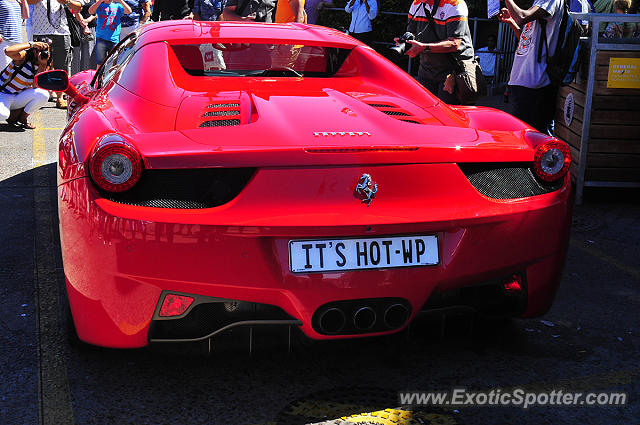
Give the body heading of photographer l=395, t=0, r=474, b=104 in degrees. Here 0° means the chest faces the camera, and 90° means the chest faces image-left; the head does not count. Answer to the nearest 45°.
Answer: approximately 45°

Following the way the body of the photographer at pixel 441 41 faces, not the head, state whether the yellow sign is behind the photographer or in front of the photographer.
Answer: behind

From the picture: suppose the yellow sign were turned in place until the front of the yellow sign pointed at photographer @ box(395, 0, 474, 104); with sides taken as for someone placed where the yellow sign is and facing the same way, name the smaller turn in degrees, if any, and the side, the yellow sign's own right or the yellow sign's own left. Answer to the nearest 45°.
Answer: approximately 90° to the yellow sign's own right

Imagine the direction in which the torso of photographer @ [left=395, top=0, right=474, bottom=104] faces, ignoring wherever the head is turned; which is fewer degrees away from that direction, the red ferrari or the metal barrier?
the red ferrari

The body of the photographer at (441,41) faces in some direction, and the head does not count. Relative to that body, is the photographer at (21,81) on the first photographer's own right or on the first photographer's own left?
on the first photographer's own right

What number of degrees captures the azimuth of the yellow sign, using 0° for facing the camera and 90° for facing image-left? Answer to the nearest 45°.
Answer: approximately 0°
